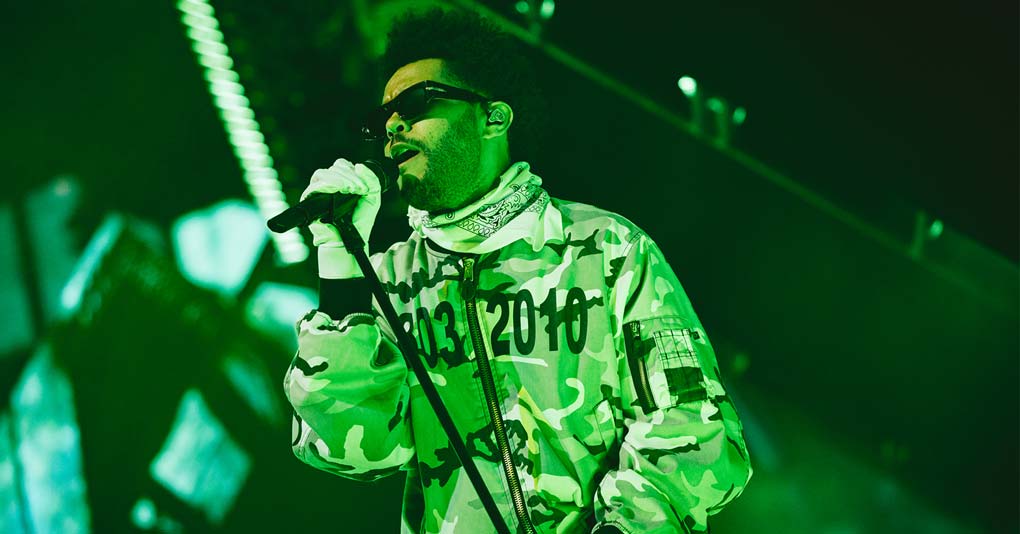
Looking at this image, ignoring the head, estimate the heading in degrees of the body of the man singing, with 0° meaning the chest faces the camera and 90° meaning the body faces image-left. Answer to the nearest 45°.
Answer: approximately 45°
